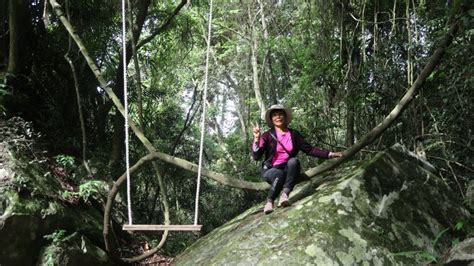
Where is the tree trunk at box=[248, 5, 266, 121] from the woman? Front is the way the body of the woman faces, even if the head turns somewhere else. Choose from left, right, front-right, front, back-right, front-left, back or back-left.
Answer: back

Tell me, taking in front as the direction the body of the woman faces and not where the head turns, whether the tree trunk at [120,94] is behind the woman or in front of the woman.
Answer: behind

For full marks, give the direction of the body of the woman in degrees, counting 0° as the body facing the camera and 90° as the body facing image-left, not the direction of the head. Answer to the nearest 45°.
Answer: approximately 0°

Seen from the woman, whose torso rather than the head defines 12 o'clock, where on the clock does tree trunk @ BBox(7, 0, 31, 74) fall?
The tree trunk is roughly at 4 o'clock from the woman.

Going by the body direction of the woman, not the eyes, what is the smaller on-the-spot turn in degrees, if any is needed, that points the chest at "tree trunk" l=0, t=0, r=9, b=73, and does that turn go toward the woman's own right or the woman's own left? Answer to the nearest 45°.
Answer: approximately 135° to the woman's own right

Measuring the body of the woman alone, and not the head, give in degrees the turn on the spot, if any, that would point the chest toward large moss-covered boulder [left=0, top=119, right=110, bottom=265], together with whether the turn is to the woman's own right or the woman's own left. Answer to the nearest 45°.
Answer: approximately 90° to the woman's own right
